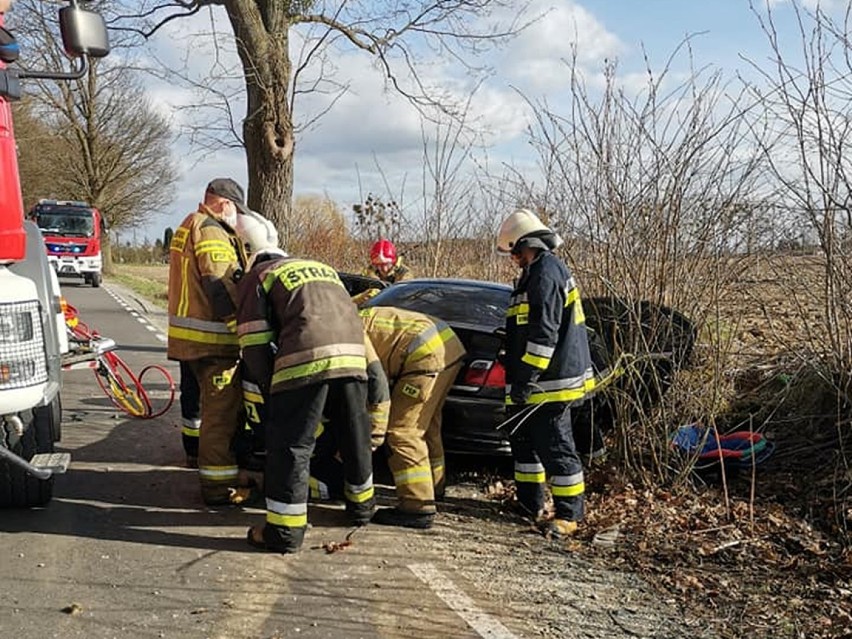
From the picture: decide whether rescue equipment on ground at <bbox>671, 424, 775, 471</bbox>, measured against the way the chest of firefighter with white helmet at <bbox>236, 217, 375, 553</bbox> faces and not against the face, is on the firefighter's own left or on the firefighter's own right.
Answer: on the firefighter's own right

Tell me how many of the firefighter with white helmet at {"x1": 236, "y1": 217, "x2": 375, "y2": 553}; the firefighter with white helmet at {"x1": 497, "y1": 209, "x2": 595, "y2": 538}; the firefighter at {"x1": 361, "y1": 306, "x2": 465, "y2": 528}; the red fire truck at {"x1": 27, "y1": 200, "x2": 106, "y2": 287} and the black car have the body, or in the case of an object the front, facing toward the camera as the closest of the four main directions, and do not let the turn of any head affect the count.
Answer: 1

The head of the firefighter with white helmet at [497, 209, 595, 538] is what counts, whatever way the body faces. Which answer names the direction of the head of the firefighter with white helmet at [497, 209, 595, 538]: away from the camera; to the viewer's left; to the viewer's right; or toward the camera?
to the viewer's left

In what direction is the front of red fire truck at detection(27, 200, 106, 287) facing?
toward the camera

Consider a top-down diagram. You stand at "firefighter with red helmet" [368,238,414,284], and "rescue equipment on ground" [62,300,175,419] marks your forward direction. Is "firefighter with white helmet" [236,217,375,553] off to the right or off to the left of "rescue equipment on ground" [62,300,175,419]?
left

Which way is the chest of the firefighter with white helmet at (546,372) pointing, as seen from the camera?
to the viewer's left

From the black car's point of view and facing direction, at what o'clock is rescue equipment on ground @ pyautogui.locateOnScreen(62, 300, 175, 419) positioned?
The rescue equipment on ground is roughly at 8 o'clock from the black car.

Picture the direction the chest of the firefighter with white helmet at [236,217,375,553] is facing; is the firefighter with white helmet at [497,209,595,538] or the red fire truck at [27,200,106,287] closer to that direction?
the red fire truck

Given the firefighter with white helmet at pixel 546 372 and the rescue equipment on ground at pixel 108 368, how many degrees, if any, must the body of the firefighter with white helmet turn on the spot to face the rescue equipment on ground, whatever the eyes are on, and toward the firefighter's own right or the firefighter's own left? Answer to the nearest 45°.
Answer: approximately 45° to the firefighter's own right

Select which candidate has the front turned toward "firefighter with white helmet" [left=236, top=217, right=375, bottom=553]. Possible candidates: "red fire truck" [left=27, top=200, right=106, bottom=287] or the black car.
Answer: the red fire truck

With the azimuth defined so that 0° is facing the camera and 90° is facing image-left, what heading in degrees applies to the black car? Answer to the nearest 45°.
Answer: approximately 225°

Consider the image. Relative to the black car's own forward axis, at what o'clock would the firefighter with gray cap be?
The firefighter with gray cap is roughly at 7 o'clock from the black car.

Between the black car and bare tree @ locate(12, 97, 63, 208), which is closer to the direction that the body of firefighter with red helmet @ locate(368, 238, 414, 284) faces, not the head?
the black car

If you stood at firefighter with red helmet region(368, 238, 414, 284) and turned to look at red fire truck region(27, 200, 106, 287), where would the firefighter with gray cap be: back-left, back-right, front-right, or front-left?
back-left

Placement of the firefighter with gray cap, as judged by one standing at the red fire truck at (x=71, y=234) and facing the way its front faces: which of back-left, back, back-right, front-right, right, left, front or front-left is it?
front

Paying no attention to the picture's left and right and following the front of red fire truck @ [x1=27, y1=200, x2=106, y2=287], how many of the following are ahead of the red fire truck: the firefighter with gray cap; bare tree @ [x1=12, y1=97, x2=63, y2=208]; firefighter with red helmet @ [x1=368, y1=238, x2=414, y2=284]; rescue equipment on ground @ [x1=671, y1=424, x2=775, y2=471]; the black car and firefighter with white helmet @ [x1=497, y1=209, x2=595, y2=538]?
5
